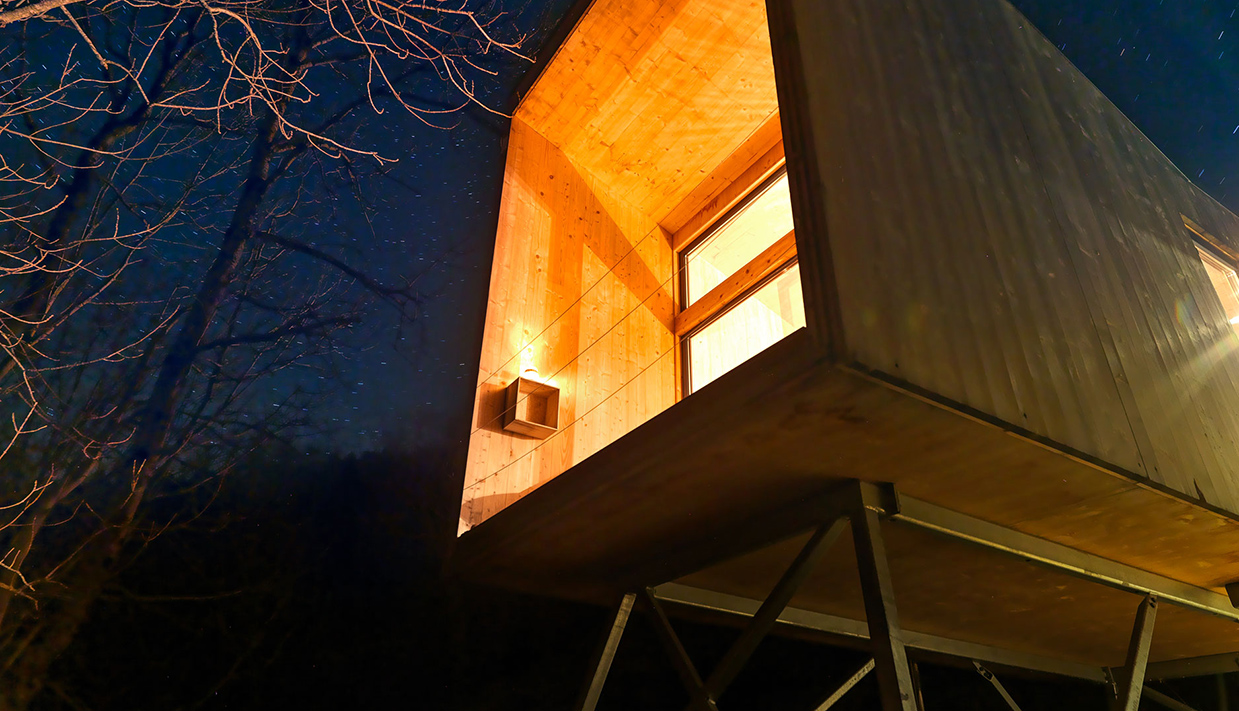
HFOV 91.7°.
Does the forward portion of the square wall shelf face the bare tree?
no

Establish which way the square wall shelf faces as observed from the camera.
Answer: facing the viewer and to the right of the viewer
